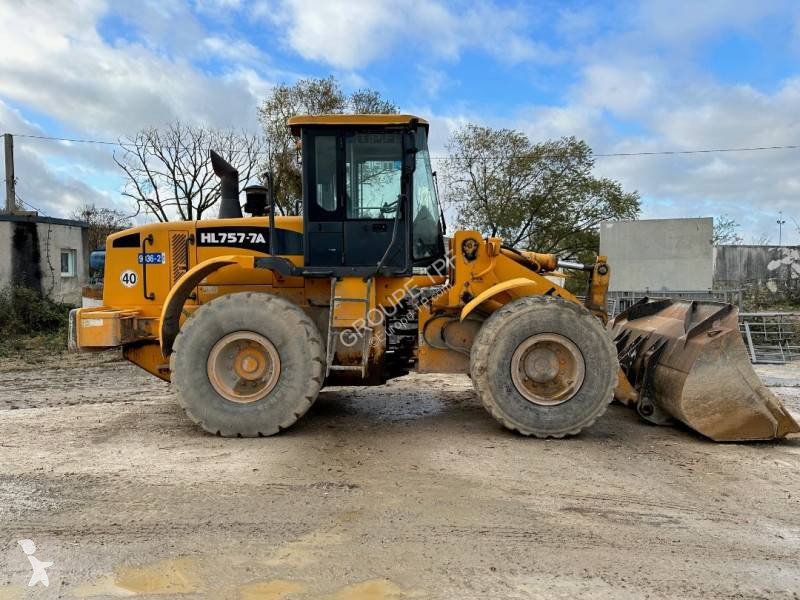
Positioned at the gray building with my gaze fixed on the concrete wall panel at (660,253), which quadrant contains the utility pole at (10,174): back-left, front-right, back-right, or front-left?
back-left

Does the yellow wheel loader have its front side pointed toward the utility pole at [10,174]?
no

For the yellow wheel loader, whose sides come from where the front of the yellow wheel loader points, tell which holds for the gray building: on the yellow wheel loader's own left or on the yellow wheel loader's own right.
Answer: on the yellow wheel loader's own left

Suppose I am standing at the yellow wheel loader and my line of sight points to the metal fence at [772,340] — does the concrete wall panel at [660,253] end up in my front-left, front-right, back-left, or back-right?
front-left

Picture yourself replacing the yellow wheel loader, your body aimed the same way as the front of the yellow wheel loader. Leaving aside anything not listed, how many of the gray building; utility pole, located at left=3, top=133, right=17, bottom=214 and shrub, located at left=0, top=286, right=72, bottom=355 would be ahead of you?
0

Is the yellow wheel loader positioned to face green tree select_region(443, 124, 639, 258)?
no

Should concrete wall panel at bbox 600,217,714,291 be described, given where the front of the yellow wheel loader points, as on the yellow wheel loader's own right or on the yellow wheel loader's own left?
on the yellow wheel loader's own left

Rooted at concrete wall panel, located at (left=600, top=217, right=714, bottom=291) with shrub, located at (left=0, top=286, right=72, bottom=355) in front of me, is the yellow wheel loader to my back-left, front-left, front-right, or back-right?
front-left

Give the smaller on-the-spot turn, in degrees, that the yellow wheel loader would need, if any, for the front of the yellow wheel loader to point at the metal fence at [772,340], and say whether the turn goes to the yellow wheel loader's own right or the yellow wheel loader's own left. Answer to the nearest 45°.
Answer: approximately 45° to the yellow wheel loader's own left

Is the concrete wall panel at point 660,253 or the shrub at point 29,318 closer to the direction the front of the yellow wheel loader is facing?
the concrete wall panel

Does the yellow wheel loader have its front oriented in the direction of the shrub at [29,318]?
no

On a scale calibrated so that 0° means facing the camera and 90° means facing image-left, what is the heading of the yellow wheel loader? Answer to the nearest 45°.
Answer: approximately 270°

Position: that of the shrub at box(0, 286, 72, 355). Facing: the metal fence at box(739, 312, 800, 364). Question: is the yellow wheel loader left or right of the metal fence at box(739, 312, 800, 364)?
right

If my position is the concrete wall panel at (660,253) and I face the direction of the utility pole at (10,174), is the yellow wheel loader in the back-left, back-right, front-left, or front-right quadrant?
front-left
